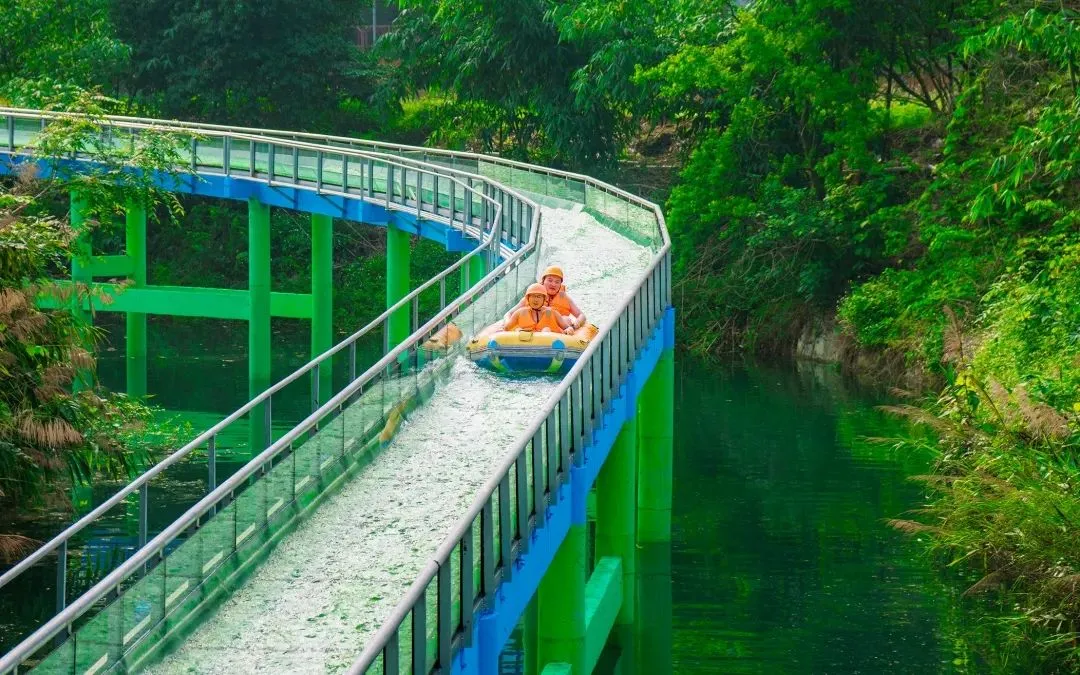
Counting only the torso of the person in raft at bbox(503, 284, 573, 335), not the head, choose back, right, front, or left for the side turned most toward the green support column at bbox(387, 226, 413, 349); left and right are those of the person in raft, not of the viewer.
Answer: back

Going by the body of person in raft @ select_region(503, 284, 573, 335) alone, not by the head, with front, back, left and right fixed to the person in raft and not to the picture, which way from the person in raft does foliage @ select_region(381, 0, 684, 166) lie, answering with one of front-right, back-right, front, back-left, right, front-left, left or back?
back

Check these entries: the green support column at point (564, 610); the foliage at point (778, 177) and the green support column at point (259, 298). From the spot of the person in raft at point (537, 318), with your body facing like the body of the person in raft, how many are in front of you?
1

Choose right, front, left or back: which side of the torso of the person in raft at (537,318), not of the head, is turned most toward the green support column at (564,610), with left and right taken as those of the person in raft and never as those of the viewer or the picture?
front

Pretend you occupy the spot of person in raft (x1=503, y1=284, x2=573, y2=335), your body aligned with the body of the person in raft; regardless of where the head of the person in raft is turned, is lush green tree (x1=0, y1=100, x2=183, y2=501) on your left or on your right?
on your right
